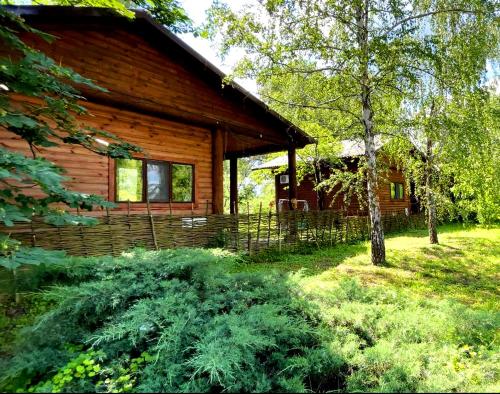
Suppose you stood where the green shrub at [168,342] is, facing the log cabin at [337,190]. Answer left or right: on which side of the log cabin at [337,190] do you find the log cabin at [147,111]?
left

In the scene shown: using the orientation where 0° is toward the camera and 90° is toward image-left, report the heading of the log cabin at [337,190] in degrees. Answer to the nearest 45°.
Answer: approximately 45°

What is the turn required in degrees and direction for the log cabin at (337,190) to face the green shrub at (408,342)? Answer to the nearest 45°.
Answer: approximately 45° to its left
